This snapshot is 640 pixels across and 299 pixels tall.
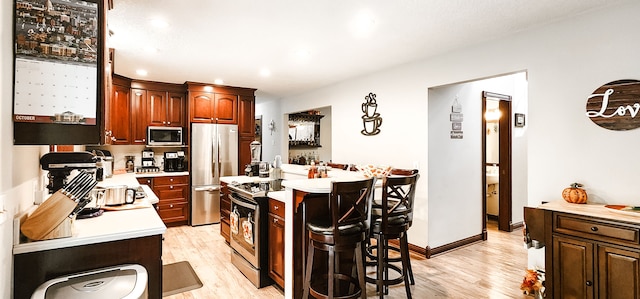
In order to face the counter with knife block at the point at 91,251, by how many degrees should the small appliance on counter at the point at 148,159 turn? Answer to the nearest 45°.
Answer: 0° — it already faces it

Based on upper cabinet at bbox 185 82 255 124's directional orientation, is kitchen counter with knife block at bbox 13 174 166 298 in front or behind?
in front

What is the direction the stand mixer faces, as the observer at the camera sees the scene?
facing to the right of the viewer

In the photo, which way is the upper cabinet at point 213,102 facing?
toward the camera

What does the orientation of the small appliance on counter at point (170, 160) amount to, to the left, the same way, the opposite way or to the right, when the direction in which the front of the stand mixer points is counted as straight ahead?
to the right

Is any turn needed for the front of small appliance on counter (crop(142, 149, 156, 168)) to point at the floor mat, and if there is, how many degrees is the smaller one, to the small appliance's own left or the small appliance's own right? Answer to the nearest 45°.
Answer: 0° — it already faces it

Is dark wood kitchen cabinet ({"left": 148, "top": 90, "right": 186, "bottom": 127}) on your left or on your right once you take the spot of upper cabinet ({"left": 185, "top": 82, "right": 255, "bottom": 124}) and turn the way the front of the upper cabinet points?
on your right

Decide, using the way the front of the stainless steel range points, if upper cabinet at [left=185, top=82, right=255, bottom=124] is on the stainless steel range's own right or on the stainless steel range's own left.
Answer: on the stainless steel range's own right

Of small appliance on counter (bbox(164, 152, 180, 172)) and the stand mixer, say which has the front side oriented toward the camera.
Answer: the small appliance on counter

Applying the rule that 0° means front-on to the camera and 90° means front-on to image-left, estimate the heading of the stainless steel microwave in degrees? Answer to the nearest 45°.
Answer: approximately 0°

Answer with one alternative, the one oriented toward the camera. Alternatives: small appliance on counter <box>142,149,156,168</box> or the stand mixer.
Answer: the small appliance on counter

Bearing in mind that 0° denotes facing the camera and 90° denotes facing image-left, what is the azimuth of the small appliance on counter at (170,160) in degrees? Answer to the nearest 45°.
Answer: approximately 0°

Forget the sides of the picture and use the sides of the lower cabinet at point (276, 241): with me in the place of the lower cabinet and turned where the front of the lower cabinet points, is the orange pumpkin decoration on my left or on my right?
on my left
